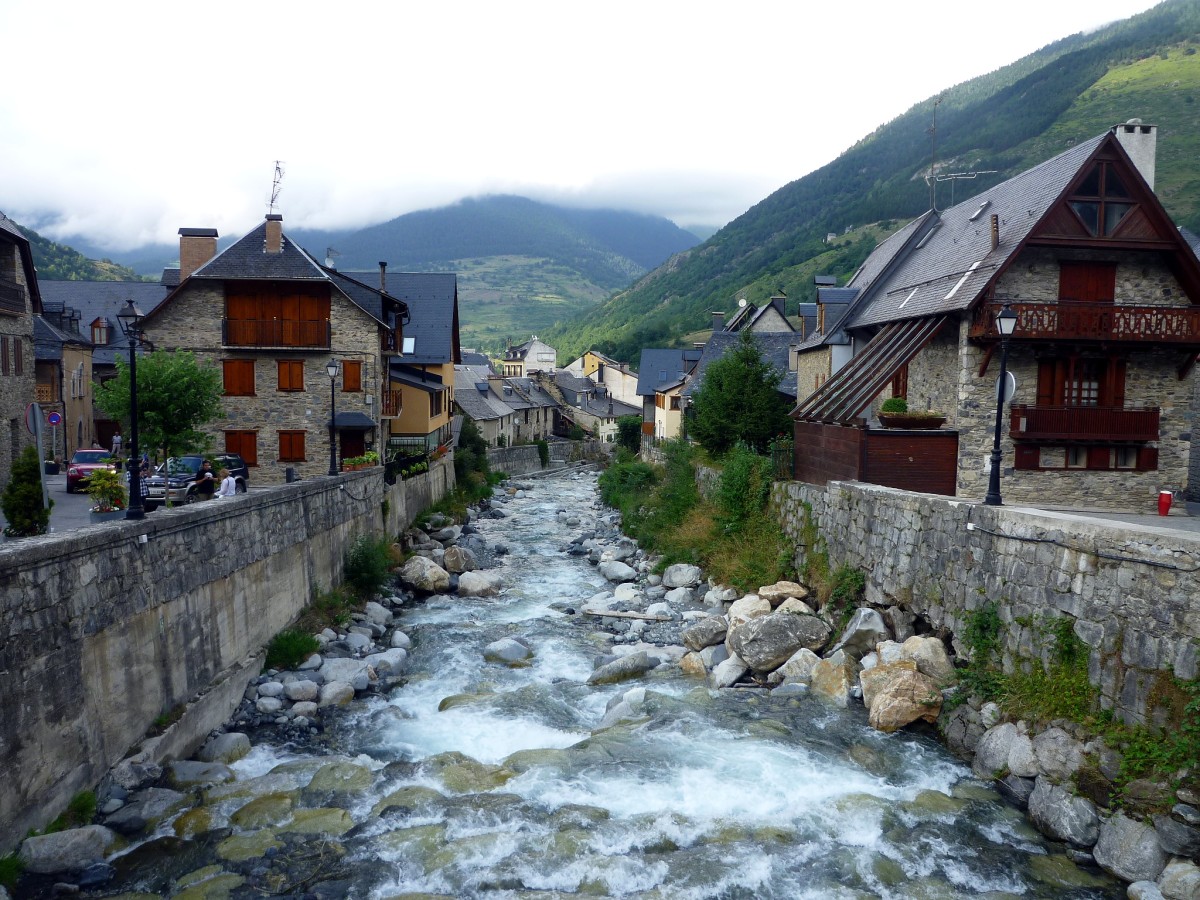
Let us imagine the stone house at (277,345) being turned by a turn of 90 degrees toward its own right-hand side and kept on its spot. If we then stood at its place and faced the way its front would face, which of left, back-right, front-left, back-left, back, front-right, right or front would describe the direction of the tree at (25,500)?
left

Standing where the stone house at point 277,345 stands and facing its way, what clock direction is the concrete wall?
The concrete wall is roughly at 12 o'clock from the stone house.

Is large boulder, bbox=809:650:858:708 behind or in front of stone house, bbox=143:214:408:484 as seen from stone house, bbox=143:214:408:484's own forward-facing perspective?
in front

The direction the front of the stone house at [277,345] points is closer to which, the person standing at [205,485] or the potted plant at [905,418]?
the person standing

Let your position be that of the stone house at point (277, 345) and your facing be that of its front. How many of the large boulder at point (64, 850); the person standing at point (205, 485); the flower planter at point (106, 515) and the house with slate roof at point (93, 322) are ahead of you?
3

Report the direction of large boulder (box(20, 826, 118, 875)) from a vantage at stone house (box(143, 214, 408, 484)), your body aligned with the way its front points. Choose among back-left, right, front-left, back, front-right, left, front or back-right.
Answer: front

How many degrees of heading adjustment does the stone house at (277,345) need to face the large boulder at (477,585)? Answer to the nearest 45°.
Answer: approximately 45° to its left

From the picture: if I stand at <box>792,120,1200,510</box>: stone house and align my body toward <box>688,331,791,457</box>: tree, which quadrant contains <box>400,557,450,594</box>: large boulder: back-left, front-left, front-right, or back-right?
front-left

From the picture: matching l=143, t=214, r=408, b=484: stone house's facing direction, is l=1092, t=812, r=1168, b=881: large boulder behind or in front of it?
in front

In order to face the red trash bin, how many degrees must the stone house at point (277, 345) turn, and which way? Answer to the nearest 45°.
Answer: approximately 45° to its left

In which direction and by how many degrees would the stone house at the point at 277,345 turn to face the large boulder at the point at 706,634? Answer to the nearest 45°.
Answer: approximately 45° to its left

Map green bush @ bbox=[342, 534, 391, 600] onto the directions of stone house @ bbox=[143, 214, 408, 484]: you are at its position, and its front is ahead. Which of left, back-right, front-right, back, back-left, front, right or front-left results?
front

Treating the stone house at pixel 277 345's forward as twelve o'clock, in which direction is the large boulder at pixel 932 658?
The large boulder is roughly at 11 o'clock from the stone house.

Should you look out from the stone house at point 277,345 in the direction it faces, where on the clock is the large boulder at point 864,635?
The large boulder is roughly at 11 o'clock from the stone house.

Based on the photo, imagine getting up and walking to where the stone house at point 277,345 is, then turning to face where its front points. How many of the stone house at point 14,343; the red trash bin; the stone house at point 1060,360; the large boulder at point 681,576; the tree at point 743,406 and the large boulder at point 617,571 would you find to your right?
1

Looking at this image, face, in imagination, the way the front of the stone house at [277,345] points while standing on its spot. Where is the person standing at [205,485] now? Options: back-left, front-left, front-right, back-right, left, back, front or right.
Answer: front

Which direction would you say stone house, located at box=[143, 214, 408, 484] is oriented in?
toward the camera

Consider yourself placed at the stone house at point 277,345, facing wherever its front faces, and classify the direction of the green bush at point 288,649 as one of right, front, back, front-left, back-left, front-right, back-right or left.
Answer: front
